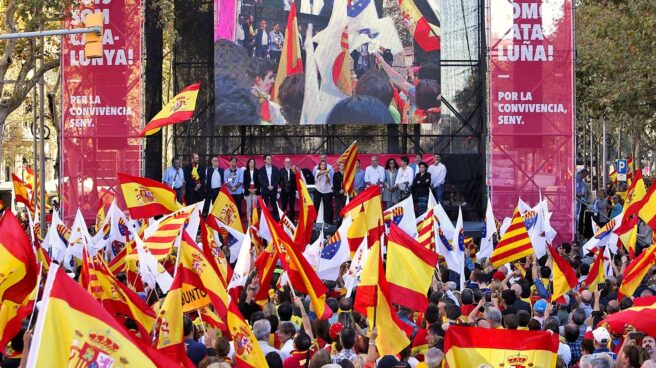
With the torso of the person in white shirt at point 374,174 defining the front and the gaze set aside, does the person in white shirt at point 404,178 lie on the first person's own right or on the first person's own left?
on the first person's own left

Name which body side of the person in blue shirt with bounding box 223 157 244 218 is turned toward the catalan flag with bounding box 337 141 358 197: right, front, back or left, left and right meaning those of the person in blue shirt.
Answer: left

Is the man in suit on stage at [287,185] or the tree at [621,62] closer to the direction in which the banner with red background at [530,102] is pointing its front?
the man in suit on stage

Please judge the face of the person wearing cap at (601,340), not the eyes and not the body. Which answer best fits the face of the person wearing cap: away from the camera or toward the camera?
away from the camera

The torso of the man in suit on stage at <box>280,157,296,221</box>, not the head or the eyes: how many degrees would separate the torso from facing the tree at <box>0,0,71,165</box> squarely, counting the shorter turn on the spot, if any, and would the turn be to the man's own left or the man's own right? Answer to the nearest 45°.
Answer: approximately 135° to the man's own right

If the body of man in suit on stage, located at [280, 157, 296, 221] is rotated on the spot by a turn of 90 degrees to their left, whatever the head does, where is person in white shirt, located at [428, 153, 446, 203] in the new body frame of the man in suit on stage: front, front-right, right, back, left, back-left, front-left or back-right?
front

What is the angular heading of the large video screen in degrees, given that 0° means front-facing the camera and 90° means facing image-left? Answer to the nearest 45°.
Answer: approximately 0°

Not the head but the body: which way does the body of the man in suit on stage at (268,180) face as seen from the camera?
toward the camera

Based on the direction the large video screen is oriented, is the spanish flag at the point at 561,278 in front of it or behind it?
in front

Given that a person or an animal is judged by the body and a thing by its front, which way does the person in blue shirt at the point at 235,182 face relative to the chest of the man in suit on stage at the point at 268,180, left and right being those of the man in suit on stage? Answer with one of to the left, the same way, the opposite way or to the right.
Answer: the same way

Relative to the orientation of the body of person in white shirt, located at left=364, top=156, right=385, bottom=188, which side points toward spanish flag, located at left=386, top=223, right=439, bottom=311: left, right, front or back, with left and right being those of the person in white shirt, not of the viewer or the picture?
front

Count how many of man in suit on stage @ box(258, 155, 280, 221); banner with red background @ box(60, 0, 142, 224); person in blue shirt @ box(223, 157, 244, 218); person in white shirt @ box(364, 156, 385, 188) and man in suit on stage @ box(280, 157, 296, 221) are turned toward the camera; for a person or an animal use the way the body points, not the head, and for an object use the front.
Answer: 5

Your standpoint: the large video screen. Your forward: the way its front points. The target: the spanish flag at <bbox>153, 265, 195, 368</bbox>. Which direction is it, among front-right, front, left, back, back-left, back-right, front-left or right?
front

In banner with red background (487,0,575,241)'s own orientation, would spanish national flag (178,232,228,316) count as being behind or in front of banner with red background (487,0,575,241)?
in front

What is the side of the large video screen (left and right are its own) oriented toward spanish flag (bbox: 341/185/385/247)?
front

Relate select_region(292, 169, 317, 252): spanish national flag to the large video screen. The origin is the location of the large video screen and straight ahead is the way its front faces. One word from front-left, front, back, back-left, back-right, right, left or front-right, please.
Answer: front

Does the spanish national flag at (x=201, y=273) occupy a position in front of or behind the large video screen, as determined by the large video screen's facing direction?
in front

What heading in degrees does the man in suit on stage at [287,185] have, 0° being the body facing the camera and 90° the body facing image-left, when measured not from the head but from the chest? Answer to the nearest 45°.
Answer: approximately 0°
